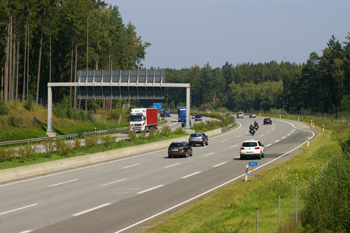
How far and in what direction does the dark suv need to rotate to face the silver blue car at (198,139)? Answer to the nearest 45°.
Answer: approximately 45° to its left

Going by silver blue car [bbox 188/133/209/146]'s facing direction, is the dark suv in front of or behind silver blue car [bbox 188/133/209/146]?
behind

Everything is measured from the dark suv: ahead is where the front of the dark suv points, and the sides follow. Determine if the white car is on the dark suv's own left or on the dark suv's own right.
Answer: on the dark suv's own right

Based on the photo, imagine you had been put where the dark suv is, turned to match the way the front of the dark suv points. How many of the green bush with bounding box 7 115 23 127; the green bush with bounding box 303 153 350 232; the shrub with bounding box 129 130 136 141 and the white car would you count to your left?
2

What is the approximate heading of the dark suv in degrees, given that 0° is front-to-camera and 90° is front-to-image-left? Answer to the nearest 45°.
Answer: approximately 225°

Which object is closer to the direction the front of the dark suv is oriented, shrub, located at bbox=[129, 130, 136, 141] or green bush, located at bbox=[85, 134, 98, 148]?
the shrub

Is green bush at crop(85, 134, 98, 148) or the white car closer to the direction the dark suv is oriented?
the white car

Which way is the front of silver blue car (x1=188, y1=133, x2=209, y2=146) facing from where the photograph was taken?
facing away from the viewer and to the right of the viewer

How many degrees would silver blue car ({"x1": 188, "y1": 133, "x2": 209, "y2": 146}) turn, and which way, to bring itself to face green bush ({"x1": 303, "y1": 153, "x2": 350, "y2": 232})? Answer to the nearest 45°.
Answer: approximately 135° to its right
